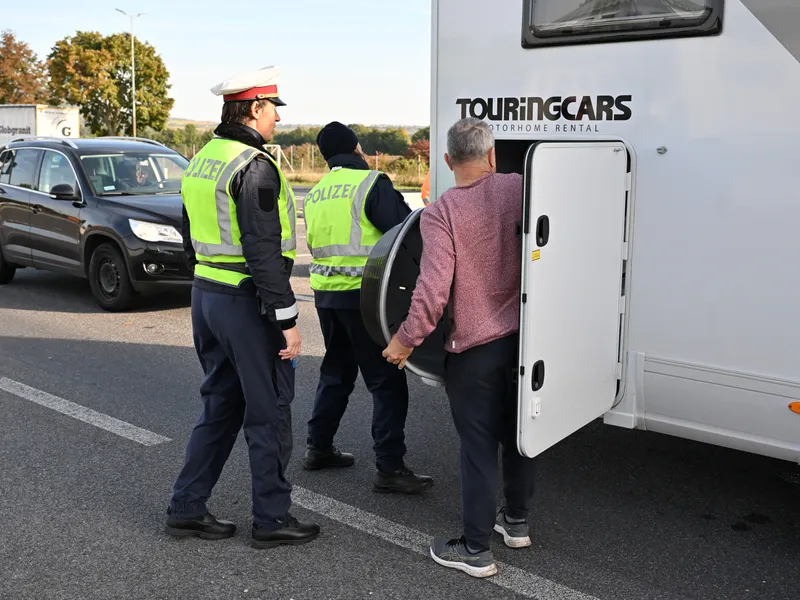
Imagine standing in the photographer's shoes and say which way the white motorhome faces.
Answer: facing to the right of the viewer

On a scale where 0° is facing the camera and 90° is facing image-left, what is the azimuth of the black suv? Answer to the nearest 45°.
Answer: approximately 315°

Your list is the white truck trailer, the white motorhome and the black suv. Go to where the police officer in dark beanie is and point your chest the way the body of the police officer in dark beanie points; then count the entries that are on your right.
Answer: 1

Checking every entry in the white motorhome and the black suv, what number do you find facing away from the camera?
0

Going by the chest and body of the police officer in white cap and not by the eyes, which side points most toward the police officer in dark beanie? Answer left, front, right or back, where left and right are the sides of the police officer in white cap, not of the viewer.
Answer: front

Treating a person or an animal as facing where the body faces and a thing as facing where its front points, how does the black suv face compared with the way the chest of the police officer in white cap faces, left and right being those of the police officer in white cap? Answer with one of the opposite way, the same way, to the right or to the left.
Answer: to the right

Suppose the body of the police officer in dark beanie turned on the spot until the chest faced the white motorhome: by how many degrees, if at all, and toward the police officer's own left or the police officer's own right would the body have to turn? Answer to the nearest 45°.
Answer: approximately 90° to the police officer's own right

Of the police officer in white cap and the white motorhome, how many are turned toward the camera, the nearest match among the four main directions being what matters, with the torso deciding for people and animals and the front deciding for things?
0

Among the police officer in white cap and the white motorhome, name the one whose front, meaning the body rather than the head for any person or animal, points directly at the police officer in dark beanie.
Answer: the police officer in white cap

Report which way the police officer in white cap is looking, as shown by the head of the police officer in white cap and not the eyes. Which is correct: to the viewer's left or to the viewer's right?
to the viewer's right

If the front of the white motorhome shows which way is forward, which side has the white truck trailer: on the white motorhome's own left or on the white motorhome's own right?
on the white motorhome's own left
